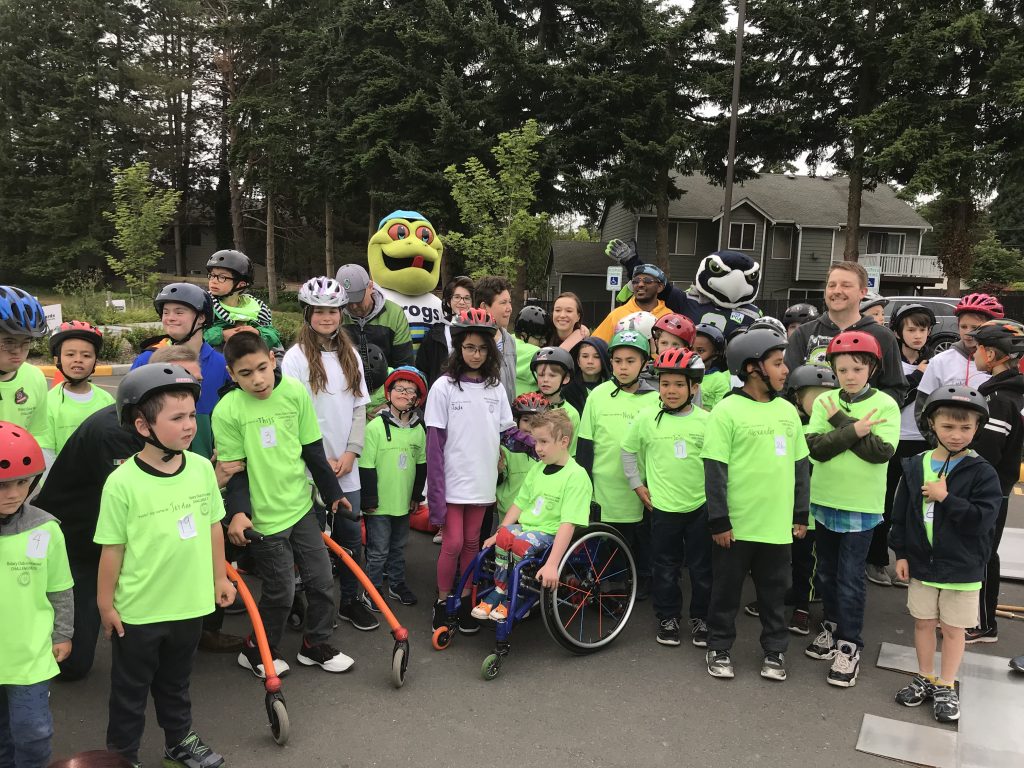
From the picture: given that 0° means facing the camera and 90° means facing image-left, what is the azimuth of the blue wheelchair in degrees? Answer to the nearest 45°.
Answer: approximately 45°

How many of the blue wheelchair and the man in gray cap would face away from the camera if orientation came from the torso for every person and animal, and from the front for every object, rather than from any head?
0

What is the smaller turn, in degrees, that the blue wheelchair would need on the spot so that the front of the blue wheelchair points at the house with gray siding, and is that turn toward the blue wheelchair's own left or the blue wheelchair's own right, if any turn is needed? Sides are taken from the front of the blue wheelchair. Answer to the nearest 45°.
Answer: approximately 135° to the blue wheelchair's own right

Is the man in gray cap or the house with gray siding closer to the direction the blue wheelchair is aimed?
the man in gray cap

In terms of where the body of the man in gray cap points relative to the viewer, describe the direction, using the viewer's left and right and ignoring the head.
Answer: facing the viewer and to the left of the viewer

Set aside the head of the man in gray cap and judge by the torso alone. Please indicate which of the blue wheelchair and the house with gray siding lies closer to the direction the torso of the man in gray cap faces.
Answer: the blue wheelchair

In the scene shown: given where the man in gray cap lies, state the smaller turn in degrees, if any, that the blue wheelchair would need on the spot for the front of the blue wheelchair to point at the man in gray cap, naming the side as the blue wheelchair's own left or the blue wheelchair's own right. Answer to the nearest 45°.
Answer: approximately 90° to the blue wheelchair's own right

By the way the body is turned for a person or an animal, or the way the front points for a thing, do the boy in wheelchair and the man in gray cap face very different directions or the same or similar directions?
same or similar directions

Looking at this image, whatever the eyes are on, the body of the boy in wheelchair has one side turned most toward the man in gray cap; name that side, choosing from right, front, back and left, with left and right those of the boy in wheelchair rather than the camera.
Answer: right

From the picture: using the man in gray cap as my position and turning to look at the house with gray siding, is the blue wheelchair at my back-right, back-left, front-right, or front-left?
back-right

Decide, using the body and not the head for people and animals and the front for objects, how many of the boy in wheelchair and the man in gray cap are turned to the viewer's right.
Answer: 0
